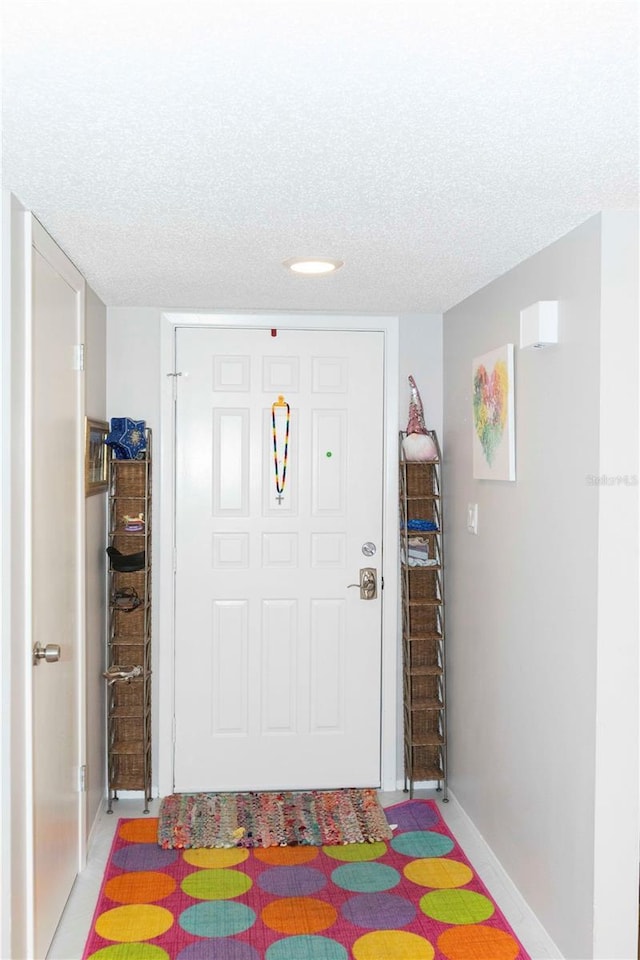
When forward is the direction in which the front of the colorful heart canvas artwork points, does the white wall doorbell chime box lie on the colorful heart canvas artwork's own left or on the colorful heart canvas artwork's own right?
on the colorful heart canvas artwork's own left

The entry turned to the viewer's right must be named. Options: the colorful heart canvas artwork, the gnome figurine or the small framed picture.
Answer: the small framed picture

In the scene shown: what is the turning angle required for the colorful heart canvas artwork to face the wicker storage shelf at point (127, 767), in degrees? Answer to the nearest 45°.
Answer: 0° — it already faces it

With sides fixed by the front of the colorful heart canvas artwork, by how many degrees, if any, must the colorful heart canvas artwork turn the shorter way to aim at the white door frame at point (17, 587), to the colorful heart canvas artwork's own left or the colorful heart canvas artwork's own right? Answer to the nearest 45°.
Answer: approximately 45° to the colorful heart canvas artwork's own left

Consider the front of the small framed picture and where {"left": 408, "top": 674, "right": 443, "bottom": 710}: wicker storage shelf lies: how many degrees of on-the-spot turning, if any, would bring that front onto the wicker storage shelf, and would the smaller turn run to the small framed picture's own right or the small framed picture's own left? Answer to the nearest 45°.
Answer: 0° — it already faces it

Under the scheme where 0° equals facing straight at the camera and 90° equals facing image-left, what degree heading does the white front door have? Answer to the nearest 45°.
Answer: approximately 0°

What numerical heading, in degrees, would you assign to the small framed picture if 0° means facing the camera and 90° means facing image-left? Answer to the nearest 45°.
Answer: approximately 270°

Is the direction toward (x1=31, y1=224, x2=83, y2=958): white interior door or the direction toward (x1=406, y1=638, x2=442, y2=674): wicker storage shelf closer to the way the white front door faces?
the white interior door

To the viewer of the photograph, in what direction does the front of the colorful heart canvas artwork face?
facing to the left of the viewer

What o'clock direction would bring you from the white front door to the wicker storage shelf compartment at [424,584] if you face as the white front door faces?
The wicker storage shelf compartment is roughly at 9 o'clock from the white front door.
